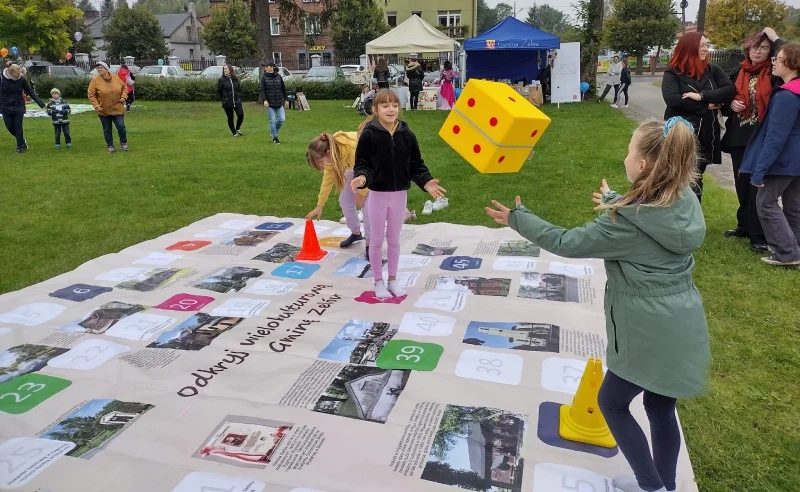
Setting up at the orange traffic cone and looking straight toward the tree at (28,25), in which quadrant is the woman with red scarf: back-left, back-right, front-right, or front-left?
back-right

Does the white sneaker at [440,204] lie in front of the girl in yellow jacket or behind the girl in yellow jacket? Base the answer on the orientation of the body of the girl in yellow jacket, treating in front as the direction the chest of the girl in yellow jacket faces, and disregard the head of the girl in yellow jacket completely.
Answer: behind

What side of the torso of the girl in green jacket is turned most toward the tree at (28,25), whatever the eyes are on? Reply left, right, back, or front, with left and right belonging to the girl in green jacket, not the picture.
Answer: front

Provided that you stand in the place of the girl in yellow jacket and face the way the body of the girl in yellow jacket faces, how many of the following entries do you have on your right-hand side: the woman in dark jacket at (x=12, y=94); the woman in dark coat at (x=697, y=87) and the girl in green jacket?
1

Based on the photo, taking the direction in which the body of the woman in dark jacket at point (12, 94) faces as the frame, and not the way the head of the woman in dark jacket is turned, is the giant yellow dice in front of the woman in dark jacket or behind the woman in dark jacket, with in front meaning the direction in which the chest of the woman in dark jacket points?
in front

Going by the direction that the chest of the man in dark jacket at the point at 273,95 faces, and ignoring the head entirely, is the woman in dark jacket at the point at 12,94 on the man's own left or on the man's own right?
on the man's own right

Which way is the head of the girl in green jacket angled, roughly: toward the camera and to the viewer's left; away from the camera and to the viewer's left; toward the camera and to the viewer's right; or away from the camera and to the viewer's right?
away from the camera and to the viewer's left

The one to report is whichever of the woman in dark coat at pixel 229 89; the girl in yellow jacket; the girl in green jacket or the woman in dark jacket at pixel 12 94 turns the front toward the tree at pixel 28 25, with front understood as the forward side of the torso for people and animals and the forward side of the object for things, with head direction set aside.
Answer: the girl in green jacket

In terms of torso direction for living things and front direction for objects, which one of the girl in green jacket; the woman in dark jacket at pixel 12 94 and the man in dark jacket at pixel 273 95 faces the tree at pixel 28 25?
the girl in green jacket
